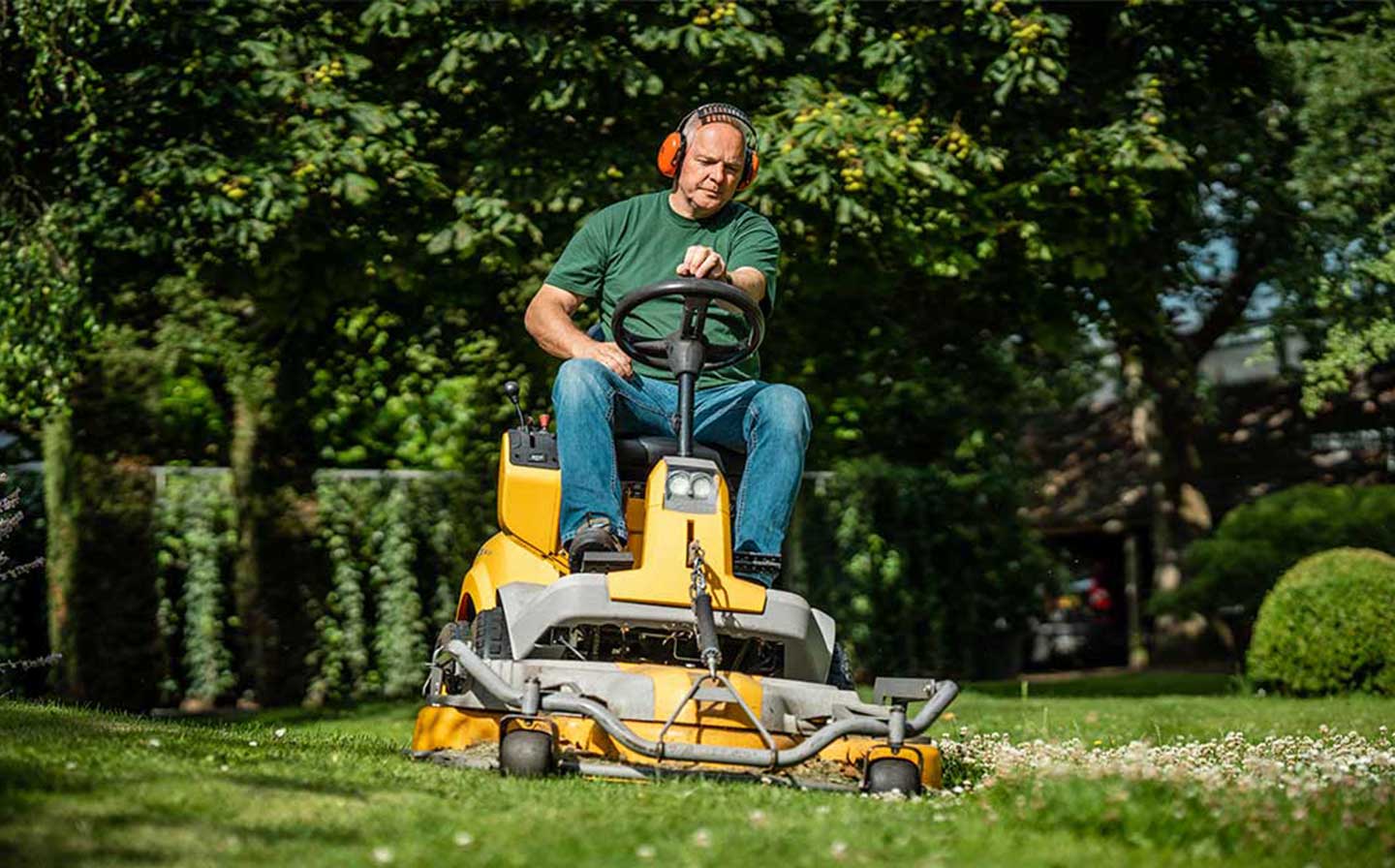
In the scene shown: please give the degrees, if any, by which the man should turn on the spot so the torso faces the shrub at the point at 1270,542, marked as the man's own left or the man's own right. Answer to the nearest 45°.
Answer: approximately 135° to the man's own left

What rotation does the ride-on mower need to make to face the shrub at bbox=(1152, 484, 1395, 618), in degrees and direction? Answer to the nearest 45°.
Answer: approximately 135° to its left

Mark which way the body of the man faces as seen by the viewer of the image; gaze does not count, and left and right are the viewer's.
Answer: facing the viewer

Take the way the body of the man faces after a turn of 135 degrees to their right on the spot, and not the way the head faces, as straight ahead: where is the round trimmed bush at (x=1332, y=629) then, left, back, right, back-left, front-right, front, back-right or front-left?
right

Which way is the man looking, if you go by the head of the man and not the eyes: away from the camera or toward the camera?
toward the camera

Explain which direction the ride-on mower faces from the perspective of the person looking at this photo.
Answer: facing the viewer
